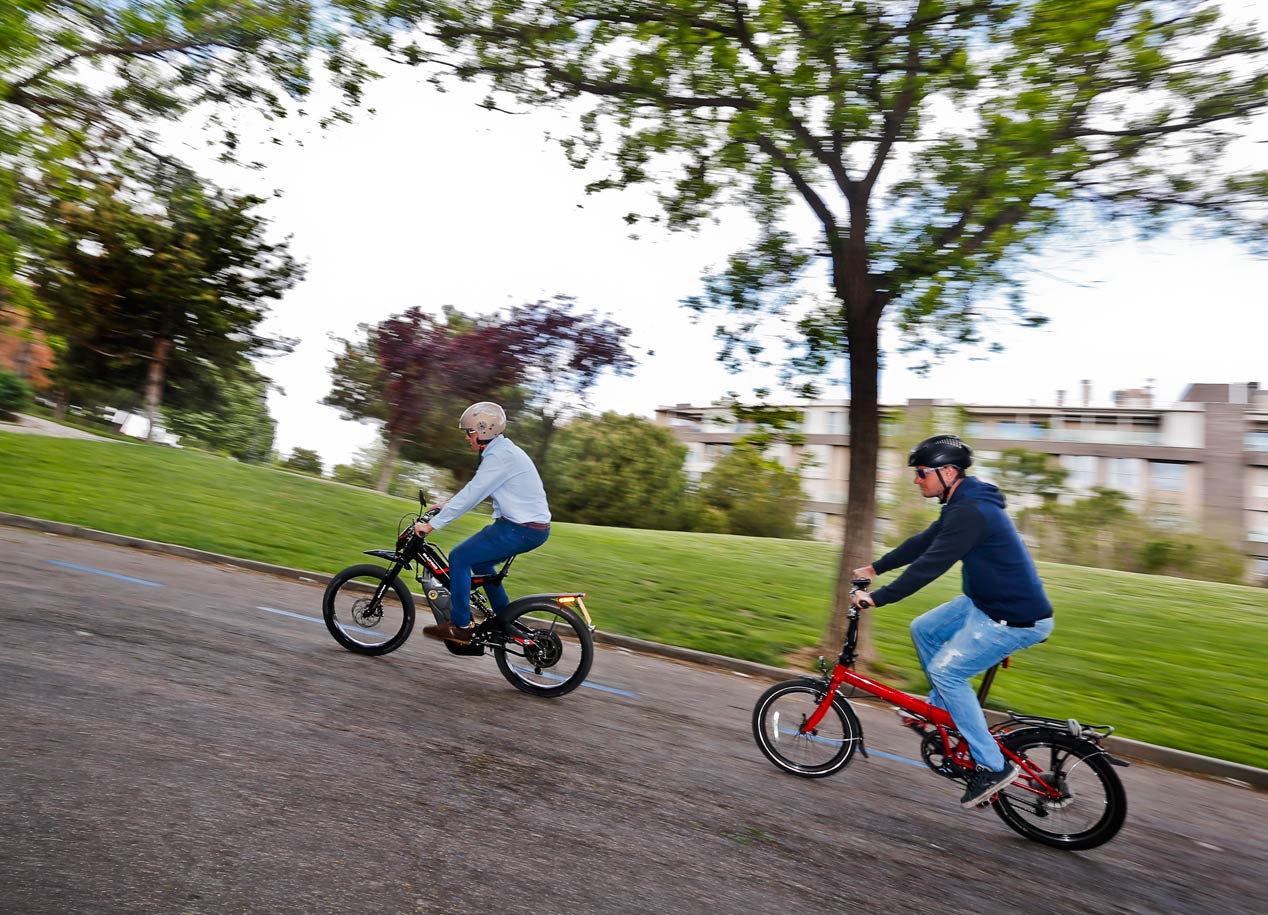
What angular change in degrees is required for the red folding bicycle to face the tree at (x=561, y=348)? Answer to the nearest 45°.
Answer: approximately 45° to its right

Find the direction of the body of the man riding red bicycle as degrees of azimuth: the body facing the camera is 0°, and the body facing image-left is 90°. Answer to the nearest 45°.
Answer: approximately 90°

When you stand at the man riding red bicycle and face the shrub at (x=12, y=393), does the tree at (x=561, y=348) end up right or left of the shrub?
right

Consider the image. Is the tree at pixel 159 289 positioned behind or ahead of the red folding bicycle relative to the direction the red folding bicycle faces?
ahead

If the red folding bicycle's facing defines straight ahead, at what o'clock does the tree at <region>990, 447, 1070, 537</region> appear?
The tree is roughly at 3 o'clock from the red folding bicycle.

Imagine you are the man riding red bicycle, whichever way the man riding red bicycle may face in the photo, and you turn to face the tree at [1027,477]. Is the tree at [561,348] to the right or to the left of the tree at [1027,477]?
left

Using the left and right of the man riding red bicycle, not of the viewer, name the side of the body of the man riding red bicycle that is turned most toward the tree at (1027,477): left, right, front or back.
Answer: right

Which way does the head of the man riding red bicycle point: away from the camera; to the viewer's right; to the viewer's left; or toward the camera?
to the viewer's left

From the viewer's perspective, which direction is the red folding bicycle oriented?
to the viewer's left

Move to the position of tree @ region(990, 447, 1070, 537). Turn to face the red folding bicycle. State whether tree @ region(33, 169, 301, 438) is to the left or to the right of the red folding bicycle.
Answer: right

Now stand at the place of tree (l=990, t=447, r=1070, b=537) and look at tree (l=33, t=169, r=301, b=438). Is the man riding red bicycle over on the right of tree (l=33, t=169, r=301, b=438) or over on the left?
left
